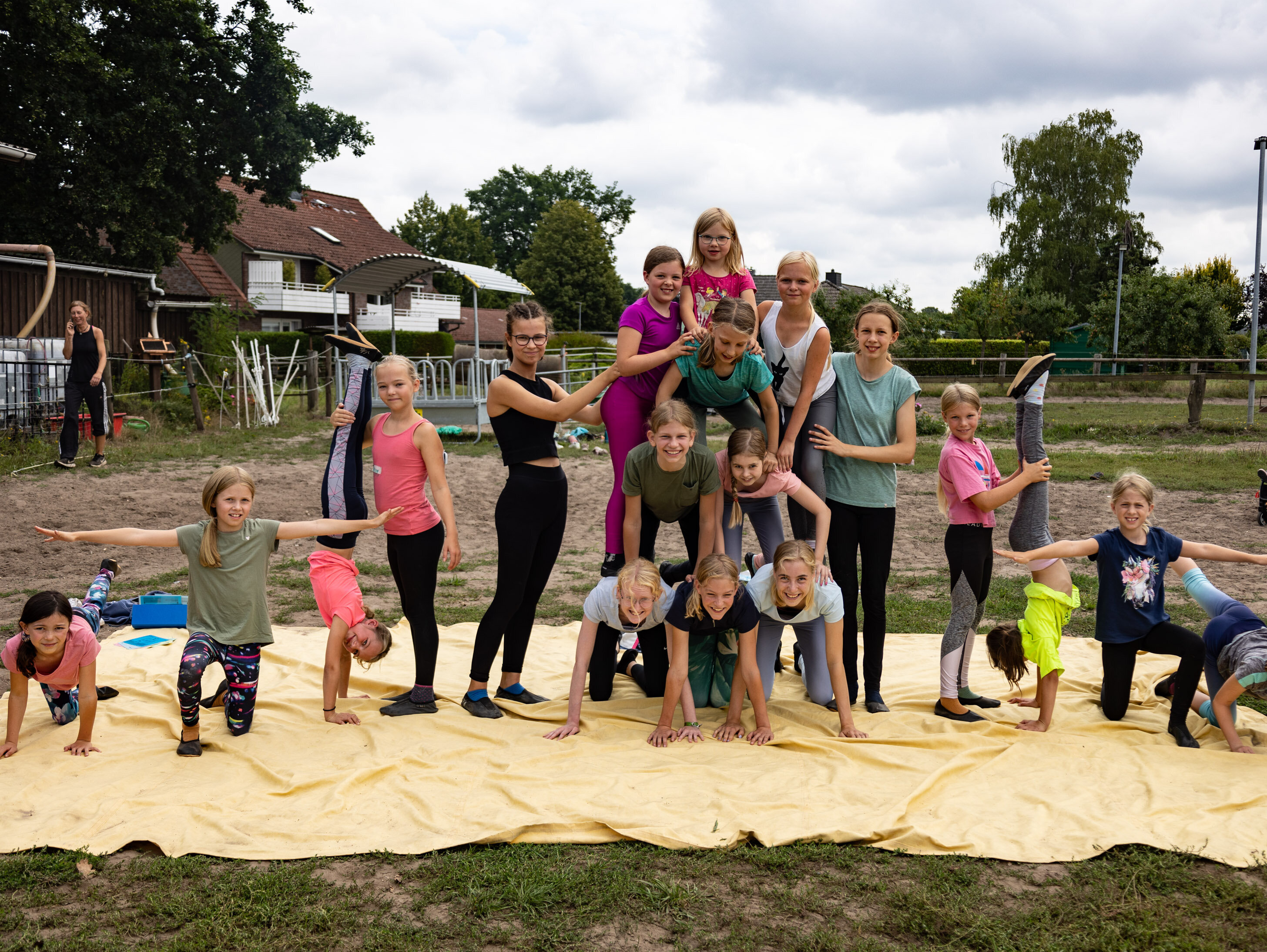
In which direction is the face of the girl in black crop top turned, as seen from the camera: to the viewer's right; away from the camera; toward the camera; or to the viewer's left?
toward the camera

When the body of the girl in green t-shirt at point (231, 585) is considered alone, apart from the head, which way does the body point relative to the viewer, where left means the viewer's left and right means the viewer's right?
facing the viewer

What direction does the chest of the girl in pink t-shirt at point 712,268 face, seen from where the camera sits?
toward the camera

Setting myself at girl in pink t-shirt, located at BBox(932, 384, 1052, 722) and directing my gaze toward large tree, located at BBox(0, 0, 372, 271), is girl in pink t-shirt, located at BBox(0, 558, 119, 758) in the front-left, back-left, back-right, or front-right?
front-left

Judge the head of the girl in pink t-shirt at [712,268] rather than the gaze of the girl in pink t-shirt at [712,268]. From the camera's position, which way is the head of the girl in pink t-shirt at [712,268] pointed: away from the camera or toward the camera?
toward the camera

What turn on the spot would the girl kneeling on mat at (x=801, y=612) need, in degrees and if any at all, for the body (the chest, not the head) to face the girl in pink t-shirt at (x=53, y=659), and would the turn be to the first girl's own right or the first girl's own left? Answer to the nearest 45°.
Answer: approximately 90° to the first girl's own right

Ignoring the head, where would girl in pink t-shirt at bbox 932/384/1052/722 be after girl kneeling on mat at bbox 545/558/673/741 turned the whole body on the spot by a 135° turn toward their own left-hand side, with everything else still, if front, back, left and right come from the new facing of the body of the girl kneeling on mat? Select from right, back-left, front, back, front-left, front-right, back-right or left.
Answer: front-right

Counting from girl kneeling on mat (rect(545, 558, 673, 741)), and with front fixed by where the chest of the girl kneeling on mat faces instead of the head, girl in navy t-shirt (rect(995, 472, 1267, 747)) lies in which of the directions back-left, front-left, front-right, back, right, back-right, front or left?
left

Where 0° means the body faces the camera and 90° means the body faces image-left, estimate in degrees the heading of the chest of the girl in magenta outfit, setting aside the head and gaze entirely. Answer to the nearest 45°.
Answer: approximately 315°

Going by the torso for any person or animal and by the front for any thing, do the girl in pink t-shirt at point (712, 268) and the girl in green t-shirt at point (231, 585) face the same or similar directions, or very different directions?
same or similar directions

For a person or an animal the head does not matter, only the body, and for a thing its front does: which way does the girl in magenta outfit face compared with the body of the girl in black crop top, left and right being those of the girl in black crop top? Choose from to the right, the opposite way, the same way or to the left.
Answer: the same way

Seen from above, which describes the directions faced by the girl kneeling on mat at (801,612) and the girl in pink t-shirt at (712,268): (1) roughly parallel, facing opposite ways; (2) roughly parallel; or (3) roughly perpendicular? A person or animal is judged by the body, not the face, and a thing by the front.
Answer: roughly parallel

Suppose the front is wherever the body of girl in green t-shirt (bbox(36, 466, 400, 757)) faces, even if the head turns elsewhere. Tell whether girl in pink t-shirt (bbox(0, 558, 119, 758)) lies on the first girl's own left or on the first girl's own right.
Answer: on the first girl's own right

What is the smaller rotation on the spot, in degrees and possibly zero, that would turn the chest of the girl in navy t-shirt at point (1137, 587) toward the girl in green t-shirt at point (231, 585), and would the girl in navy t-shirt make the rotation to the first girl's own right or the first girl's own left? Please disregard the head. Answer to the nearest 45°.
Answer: approximately 45° to the first girl's own right

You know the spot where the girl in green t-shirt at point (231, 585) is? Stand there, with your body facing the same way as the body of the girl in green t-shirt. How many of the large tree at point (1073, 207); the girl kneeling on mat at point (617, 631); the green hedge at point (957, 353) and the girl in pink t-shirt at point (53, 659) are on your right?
1

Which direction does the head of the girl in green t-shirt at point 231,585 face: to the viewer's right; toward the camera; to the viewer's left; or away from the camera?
toward the camera

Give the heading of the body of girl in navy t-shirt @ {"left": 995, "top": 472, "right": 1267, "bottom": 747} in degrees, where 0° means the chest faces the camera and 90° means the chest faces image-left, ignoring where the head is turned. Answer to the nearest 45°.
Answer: approximately 0°
